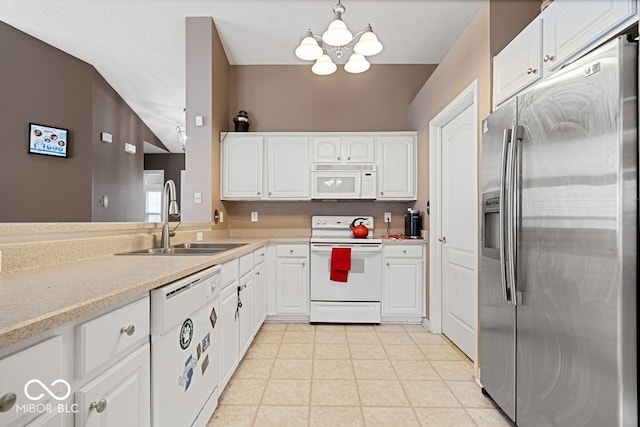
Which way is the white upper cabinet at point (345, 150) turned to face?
toward the camera

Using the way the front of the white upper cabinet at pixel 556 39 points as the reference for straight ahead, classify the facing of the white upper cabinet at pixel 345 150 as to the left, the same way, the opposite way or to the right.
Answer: to the left

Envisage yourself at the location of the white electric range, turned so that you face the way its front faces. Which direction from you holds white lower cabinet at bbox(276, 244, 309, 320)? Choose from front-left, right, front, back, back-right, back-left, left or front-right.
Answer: right

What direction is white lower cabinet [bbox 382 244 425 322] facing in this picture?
toward the camera

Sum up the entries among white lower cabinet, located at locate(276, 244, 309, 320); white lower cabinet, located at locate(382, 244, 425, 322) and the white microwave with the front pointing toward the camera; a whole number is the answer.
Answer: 3

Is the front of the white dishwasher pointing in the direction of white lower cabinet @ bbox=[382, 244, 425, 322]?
no

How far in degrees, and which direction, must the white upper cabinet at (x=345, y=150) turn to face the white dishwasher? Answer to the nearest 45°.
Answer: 0° — it already faces it

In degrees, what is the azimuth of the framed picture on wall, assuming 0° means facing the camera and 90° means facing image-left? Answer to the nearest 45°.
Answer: approximately 315°

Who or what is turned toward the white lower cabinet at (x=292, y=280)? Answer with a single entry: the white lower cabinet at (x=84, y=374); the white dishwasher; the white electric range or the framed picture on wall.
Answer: the framed picture on wall

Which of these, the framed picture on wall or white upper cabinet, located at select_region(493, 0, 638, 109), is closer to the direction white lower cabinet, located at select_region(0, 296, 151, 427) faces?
the white upper cabinet

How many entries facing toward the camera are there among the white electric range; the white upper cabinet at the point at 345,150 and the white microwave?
3

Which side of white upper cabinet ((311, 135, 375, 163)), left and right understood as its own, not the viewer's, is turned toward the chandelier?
front

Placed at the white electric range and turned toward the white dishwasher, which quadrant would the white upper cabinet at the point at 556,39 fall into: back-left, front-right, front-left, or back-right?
front-left

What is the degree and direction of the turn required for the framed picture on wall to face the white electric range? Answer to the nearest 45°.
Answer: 0° — it already faces it

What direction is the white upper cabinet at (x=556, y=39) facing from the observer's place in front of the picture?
facing the viewer and to the left of the viewer

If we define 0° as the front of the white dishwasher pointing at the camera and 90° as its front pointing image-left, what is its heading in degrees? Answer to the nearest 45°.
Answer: approximately 315°

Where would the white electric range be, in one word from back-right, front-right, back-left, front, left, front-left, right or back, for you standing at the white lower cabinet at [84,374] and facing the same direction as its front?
left
